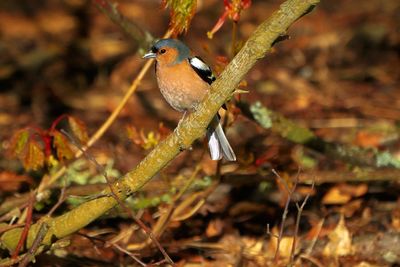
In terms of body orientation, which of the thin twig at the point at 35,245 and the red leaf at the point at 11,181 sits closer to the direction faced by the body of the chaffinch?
the thin twig

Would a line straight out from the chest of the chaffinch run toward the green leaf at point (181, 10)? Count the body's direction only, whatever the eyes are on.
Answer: no

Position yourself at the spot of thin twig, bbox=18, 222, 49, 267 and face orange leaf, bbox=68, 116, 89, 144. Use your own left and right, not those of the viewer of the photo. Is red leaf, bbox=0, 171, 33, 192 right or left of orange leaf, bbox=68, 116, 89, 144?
left

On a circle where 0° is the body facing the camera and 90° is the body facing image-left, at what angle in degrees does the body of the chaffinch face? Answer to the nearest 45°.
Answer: approximately 45°

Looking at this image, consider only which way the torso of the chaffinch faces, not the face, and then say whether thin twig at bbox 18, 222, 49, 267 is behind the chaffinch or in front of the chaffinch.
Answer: in front

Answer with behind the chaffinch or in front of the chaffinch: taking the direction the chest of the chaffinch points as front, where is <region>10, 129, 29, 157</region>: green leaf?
in front

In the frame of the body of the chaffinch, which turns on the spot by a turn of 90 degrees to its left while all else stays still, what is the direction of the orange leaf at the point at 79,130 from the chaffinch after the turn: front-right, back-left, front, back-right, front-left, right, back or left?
back-right
